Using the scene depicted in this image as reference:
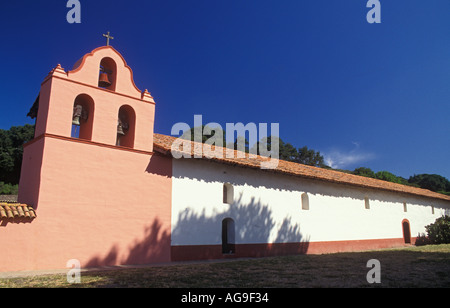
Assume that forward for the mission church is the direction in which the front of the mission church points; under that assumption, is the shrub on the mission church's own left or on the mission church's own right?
on the mission church's own left
